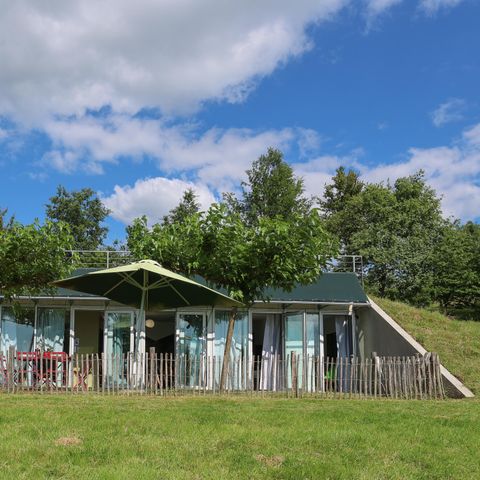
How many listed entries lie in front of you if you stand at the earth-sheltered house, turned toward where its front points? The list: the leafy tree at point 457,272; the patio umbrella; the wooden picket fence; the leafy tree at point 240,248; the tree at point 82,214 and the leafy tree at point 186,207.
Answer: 3

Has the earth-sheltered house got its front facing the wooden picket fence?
yes

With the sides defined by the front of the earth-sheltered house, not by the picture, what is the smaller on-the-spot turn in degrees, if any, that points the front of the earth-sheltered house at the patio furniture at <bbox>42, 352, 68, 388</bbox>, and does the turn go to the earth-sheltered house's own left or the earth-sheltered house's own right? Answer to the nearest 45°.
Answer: approximately 45° to the earth-sheltered house's own right

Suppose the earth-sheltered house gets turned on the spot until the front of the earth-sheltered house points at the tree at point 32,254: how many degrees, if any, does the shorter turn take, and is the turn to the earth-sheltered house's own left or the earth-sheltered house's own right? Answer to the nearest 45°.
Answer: approximately 45° to the earth-sheltered house's own right

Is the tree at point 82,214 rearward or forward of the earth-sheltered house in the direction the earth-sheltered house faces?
rearward

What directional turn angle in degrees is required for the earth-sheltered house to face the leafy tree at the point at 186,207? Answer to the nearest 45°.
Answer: approximately 180°

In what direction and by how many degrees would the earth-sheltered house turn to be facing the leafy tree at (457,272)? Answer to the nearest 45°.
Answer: approximately 135° to its left

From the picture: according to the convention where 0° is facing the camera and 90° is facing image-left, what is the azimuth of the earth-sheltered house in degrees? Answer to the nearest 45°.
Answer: approximately 0°
